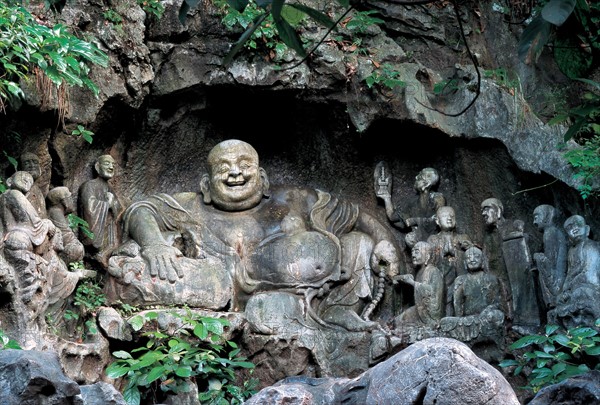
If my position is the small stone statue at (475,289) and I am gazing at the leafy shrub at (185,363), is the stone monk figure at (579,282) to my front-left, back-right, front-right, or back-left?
back-left

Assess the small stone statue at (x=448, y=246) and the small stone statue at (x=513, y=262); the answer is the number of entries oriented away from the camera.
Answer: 0

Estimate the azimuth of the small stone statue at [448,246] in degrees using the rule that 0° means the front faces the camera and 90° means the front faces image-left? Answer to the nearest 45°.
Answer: approximately 0°

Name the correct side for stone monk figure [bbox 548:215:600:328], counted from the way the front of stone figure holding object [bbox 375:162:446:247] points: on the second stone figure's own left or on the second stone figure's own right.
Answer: on the second stone figure's own left

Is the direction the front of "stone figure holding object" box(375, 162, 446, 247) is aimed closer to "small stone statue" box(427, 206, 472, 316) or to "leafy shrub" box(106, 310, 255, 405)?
the leafy shrub

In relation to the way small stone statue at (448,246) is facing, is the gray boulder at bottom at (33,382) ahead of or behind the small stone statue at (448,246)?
ahead

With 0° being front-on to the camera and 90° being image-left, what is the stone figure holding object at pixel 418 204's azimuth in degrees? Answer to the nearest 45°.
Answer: approximately 45°

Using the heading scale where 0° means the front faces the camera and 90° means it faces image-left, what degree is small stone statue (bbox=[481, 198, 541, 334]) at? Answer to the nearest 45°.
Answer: approximately 45°

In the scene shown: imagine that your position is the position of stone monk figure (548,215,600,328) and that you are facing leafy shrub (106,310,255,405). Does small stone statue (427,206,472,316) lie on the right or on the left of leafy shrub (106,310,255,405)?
right

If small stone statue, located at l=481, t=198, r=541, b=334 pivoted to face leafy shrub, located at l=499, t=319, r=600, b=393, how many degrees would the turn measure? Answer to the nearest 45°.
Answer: approximately 45° to its left

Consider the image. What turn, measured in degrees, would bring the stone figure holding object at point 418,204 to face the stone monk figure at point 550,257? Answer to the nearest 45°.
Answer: approximately 90° to its left

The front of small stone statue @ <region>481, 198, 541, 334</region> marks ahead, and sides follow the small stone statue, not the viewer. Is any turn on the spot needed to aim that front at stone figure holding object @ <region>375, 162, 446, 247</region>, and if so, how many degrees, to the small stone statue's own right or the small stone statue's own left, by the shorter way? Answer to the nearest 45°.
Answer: approximately 90° to the small stone statue's own right

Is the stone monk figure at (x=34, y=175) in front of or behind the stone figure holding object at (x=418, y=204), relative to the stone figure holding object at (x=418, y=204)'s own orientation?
in front

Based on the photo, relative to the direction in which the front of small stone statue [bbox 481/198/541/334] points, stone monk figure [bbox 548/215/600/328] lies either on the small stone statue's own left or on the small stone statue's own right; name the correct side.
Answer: on the small stone statue's own left
